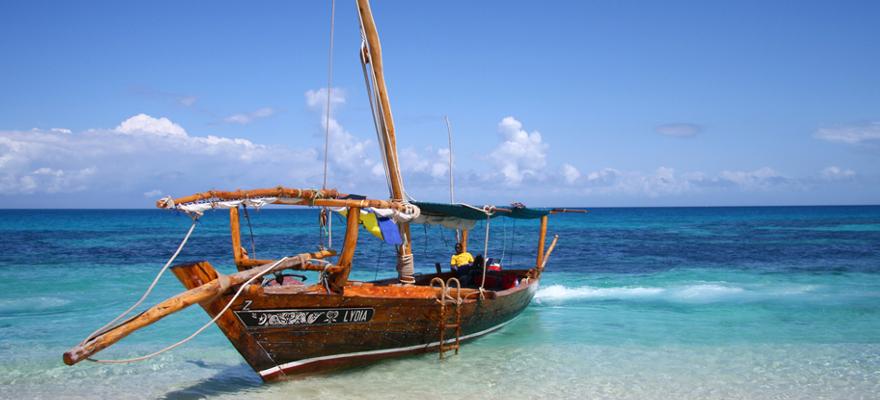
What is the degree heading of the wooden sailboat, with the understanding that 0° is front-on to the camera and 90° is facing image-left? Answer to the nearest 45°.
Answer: approximately 45°
